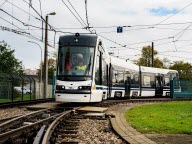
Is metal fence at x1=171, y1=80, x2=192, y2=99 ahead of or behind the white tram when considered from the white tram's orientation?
behind
